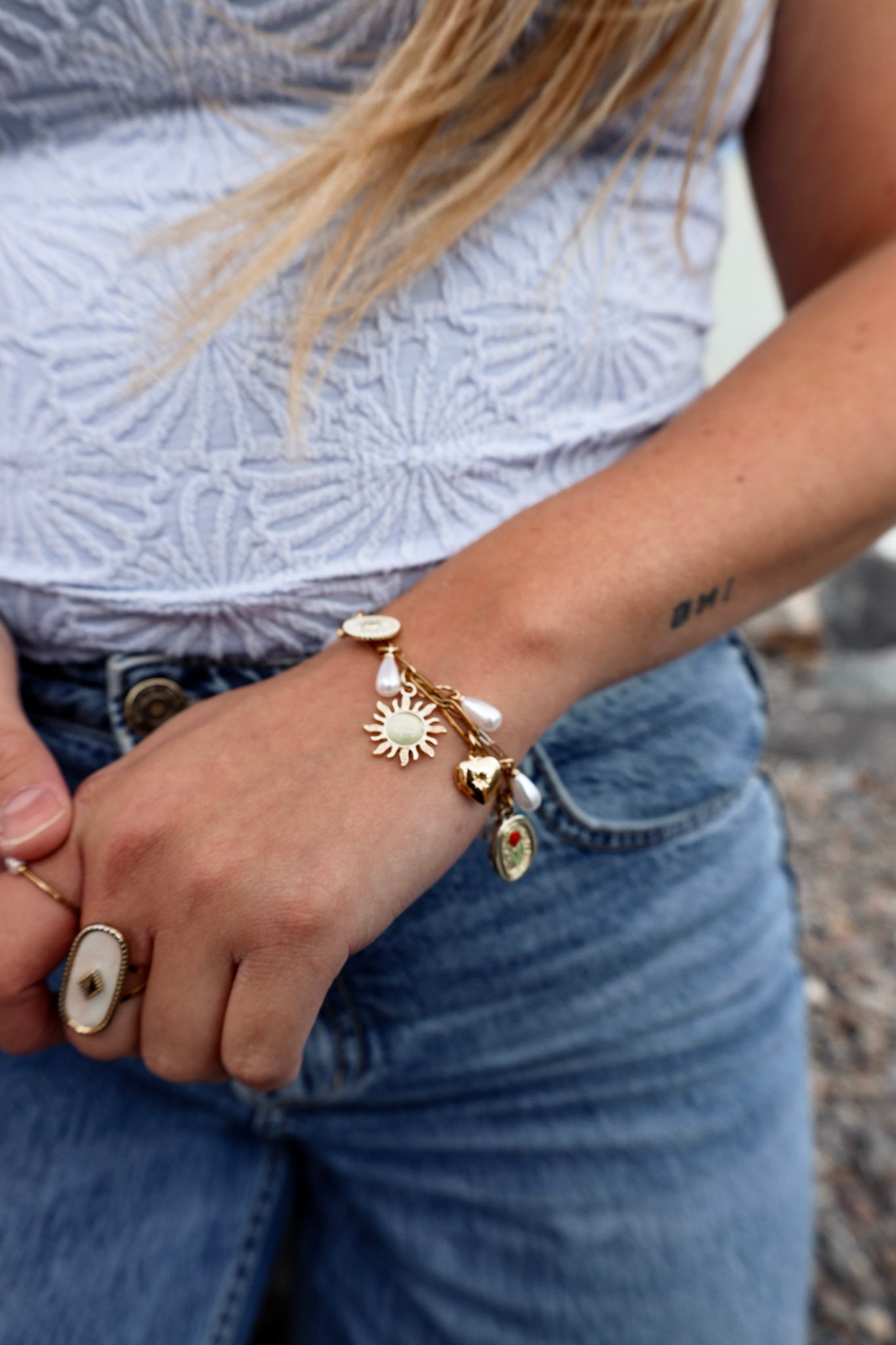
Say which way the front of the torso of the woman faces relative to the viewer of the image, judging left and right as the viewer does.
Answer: facing the viewer
